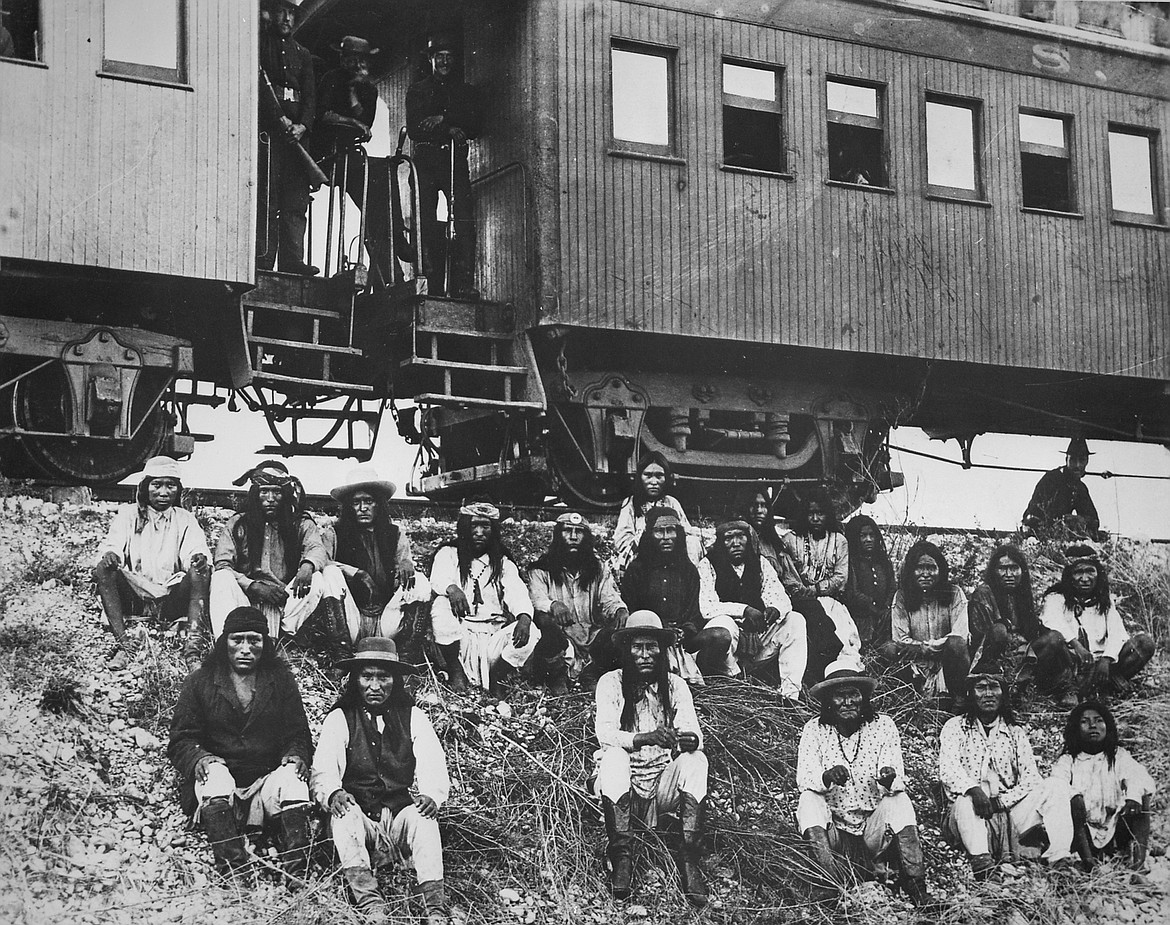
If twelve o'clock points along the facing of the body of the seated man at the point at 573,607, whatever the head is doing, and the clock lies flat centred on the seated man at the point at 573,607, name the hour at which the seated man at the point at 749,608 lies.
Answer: the seated man at the point at 749,608 is roughly at 8 o'clock from the seated man at the point at 573,607.

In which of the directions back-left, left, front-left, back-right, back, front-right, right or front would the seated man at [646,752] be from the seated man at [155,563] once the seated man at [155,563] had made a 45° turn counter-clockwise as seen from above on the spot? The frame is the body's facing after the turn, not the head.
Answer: front-left

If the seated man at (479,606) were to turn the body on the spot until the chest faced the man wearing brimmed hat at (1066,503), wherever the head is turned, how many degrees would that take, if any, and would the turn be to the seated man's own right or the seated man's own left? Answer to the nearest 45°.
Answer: approximately 135° to the seated man's own left

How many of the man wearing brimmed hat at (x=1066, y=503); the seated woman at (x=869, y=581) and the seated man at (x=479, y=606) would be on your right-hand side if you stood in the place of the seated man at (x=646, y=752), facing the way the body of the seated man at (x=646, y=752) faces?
1

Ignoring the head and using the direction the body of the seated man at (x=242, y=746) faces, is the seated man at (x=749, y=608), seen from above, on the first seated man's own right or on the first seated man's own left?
on the first seated man's own left

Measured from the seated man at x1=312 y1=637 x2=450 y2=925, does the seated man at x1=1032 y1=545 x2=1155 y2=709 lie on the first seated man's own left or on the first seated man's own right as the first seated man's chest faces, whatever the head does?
on the first seated man's own left

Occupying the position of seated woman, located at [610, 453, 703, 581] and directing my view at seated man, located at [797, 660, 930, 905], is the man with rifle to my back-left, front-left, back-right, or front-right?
back-right
